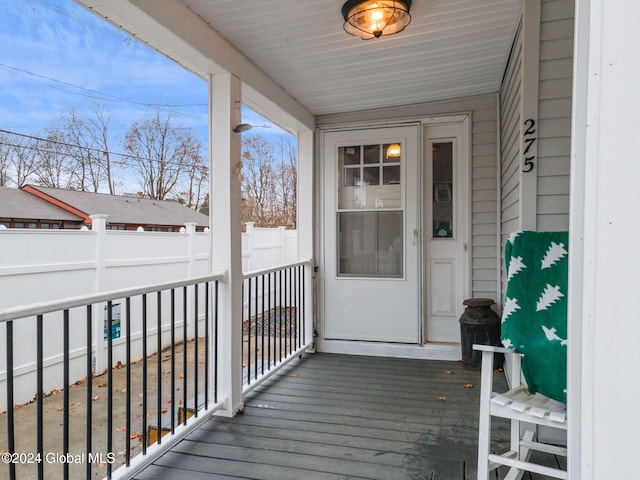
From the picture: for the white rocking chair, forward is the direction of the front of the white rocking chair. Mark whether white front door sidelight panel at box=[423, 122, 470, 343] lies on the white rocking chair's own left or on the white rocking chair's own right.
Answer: on the white rocking chair's own right

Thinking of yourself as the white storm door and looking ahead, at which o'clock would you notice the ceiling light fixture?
The ceiling light fixture is roughly at 12 o'clock from the white storm door.

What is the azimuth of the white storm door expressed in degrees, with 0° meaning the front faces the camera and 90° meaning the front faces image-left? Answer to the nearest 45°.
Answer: approximately 0°

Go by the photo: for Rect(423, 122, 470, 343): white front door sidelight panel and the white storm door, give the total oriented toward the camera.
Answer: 2

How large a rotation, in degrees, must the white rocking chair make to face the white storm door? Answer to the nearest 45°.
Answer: approximately 90° to its right

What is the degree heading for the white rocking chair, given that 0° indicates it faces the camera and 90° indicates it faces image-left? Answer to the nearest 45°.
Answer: approximately 45°

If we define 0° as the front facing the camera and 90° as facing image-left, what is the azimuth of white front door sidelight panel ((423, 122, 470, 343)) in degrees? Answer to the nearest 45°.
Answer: approximately 0°

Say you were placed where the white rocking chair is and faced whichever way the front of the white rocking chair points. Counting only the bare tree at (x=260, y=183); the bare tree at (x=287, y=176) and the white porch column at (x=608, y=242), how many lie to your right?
2

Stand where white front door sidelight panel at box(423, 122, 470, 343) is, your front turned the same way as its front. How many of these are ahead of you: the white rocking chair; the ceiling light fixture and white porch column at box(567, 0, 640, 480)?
3

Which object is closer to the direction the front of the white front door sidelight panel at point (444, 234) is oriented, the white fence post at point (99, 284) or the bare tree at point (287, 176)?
the white fence post

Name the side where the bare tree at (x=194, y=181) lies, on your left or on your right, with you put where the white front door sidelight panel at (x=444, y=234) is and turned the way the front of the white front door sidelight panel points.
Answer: on your right

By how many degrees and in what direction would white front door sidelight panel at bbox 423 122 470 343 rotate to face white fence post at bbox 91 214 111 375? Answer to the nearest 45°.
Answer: approximately 45° to its right
